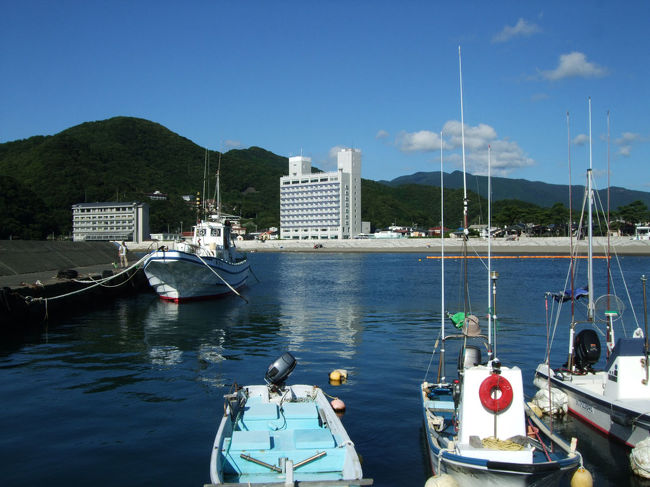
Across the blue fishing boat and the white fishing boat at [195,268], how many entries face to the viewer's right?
0

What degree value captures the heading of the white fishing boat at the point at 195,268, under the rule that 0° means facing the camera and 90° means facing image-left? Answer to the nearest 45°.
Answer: approximately 45°

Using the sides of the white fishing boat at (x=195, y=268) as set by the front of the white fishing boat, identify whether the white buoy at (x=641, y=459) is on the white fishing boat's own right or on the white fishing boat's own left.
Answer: on the white fishing boat's own left

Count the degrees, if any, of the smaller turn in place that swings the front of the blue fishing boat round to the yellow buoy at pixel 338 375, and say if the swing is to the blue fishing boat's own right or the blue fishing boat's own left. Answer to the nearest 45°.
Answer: approximately 180°

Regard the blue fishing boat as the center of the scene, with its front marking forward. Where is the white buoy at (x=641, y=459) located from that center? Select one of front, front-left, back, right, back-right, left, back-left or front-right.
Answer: left

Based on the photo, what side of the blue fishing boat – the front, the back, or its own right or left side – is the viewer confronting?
front

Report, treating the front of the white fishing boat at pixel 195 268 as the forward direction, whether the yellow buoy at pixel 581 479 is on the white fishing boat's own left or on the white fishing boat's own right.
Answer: on the white fishing boat's own left

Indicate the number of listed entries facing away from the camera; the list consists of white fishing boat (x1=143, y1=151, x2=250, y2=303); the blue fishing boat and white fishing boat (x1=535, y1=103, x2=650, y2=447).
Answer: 0

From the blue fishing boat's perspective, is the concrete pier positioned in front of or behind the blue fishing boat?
behind
